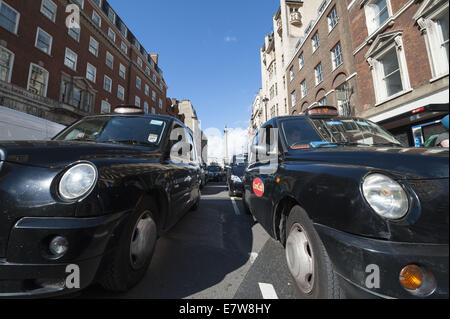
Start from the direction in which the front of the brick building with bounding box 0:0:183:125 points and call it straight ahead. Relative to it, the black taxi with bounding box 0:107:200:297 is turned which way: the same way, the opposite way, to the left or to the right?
to the right

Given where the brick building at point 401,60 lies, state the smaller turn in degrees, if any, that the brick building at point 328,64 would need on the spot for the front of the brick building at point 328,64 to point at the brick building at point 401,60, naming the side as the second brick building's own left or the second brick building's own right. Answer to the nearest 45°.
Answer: approximately 90° to the second brick building's own left

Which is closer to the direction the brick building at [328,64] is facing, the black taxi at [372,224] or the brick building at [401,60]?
the black taxi

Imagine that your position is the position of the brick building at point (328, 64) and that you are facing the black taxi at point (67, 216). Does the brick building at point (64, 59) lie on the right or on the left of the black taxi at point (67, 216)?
right

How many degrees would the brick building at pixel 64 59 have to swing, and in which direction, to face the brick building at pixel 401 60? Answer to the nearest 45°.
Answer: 0° — it already faces it

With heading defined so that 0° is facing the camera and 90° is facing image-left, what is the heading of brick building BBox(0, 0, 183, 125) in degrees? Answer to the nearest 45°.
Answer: approximately 315°

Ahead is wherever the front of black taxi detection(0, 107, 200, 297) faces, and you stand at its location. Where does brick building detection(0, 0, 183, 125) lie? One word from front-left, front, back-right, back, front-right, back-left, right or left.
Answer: back-right

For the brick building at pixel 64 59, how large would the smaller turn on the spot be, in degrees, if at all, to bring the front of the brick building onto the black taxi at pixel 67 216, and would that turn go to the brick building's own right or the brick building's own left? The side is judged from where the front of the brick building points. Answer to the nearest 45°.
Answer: approximately 45° to the brick building's own right

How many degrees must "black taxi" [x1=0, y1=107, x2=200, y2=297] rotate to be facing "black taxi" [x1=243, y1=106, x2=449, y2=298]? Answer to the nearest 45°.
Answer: approximately 90° to its left

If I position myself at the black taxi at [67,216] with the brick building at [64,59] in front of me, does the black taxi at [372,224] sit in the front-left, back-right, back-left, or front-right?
back-right

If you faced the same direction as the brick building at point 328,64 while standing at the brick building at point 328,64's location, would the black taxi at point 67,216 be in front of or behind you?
in front

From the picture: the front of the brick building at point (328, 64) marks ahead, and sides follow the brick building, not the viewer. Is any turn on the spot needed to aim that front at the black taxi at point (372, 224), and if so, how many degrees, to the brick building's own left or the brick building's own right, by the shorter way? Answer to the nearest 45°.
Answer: approximately 45° to the brick building's own left

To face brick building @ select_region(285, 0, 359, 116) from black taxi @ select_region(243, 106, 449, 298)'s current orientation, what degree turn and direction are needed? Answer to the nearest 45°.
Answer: approximately 135° to its left

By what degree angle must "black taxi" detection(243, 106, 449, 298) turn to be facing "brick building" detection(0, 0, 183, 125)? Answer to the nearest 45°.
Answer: approximately 135° to its right
